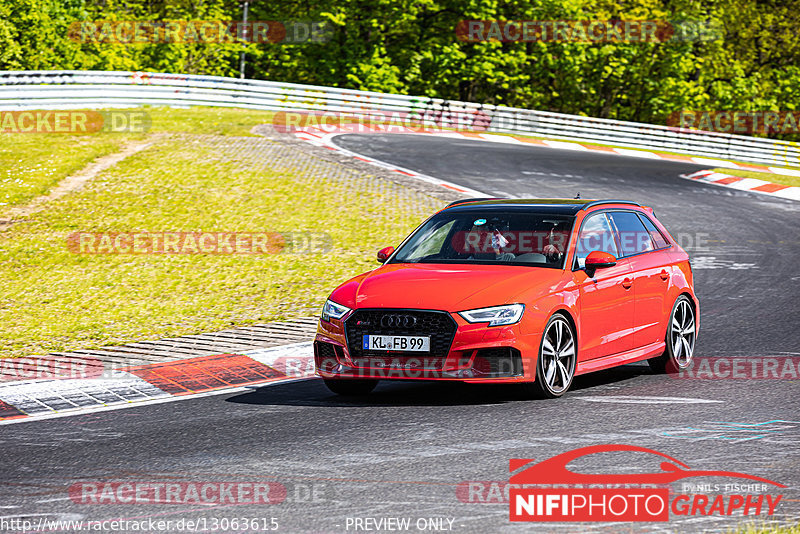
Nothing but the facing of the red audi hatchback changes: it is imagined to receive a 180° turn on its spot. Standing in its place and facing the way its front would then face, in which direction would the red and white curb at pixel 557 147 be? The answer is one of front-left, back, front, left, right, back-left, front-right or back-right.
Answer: front-left

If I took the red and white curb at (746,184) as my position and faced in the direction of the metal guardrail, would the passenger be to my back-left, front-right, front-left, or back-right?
back-left

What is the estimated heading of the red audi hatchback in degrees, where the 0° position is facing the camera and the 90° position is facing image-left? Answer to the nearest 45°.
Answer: approximately 45°

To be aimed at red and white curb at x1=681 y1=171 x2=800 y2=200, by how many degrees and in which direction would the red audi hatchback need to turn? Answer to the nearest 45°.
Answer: approximately 135° to its right

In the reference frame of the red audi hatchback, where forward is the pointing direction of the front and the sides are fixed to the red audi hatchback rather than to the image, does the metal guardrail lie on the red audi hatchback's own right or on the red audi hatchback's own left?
on the red audi hatchback's own right
